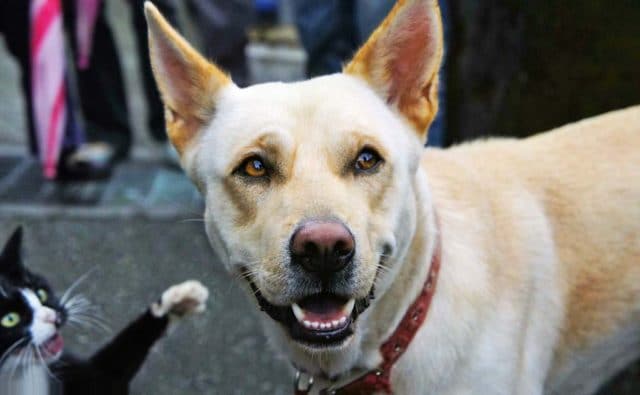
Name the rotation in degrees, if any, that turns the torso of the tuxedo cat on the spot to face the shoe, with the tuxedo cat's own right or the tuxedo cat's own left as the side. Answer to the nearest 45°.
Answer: approximately 135° to the tuxedo cat's own left

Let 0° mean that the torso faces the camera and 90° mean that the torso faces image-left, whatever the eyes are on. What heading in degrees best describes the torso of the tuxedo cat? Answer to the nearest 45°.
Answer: approximately 315°

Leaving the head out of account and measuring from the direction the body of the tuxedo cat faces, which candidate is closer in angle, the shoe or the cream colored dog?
the cream colored dog

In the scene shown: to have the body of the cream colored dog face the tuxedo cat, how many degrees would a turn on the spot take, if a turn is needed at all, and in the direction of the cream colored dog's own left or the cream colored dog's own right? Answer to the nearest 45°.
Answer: approximately 45° to the cream colored dog's own right

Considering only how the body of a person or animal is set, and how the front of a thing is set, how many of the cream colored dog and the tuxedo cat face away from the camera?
0

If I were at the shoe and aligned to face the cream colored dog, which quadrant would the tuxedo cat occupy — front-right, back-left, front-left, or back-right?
front-right

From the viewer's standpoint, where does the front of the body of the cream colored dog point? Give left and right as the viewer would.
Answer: facing the viewer and to the left of the viewer

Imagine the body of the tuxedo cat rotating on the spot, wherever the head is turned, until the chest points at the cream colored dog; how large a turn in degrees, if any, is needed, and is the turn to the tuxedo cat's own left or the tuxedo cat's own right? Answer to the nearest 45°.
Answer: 0° — it already faces it

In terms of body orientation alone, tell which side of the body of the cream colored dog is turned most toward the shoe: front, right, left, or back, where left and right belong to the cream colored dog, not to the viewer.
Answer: right
